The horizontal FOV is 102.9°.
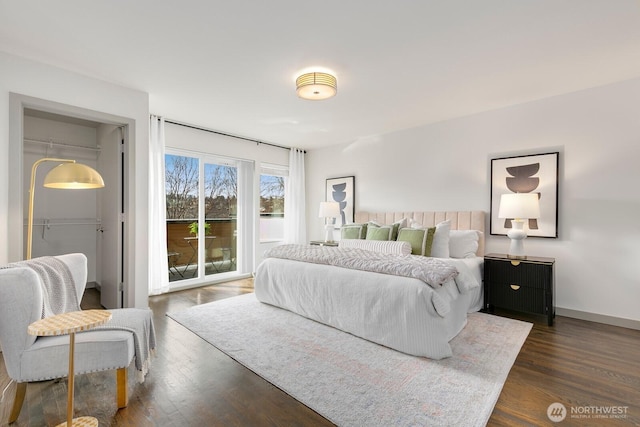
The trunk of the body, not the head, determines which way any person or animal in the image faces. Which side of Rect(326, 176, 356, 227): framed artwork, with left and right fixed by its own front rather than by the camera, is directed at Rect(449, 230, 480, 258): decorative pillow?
left

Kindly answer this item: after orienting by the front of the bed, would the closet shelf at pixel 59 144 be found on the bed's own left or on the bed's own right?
on the bed's own right

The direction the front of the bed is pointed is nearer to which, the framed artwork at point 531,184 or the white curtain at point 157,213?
the white curtain

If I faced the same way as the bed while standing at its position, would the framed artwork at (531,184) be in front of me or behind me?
behind

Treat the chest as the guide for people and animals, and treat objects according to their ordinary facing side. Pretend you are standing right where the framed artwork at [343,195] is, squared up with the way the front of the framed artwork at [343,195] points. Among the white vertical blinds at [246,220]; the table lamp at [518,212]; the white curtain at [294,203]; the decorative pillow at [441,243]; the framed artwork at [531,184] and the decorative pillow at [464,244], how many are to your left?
4

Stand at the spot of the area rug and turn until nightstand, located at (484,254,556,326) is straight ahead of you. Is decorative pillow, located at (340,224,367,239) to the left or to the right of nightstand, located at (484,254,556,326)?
left

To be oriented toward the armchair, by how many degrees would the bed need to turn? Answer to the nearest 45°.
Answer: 0° — it already faces it

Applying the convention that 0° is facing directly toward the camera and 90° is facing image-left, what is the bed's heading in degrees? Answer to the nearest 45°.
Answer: approximately 45°
